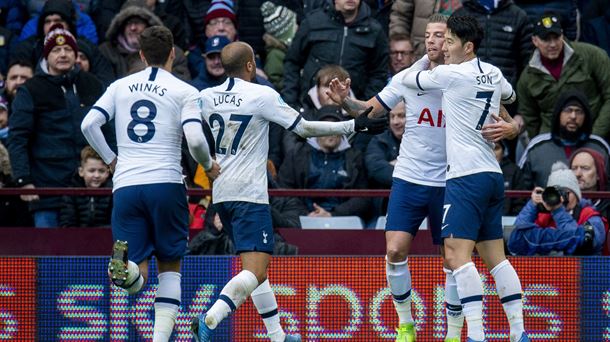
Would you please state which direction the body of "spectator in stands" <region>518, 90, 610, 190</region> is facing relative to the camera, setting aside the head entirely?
toward the camera

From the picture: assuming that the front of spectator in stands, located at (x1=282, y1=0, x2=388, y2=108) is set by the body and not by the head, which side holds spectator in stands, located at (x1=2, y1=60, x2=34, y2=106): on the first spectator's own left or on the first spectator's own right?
on the first spectator's own right

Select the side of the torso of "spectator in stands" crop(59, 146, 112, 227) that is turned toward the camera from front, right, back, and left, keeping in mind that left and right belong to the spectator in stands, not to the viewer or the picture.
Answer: front

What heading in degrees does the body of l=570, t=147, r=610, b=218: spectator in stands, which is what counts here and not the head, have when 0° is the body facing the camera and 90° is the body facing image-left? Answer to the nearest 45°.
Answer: approximately 45°

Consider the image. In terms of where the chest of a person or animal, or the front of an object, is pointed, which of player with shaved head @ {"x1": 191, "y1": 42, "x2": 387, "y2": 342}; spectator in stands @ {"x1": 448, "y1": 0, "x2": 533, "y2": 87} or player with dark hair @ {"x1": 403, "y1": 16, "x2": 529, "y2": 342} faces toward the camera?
the spectator in stands

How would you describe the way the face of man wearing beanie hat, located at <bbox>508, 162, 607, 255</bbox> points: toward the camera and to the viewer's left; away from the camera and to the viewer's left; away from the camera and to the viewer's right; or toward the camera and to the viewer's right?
toward the camera and to the viewer's left

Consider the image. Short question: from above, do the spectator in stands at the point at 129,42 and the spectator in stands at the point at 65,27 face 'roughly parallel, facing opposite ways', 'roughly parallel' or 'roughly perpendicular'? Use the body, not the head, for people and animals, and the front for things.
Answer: roughly parallel

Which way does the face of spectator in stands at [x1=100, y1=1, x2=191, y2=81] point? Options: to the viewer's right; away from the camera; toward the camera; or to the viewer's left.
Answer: toward the camera

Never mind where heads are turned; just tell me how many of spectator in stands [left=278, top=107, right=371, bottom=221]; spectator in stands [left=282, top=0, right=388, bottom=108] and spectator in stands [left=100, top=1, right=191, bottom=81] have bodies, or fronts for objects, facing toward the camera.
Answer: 3

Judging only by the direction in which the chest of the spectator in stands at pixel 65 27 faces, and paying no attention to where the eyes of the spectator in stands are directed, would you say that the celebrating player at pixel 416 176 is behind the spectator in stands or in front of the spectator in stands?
in front

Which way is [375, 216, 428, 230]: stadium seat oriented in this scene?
toward the camera

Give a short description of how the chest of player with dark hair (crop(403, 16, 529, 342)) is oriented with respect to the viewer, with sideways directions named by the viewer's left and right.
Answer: facing away from the viewer and to the left of the viewer

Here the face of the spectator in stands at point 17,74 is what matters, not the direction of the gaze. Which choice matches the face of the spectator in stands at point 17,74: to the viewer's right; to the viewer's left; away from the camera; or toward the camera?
toward the camera
